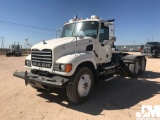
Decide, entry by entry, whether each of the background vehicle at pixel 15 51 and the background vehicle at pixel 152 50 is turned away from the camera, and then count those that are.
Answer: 0

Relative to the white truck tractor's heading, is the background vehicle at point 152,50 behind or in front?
behind

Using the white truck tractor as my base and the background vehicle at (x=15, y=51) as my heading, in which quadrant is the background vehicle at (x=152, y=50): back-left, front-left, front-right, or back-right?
front-right

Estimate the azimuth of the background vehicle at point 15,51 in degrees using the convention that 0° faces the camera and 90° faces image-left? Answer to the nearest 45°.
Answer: approximately 45°

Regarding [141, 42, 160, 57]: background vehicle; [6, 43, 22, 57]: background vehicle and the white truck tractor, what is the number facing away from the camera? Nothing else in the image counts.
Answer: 0

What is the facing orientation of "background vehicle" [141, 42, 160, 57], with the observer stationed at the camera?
facing the viewer and to the left of the viewer

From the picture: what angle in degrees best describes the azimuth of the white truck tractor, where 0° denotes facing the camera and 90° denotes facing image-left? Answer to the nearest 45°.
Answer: approximately 45°

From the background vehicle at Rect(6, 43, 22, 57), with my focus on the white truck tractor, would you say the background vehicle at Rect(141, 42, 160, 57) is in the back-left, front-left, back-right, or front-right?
front-left
